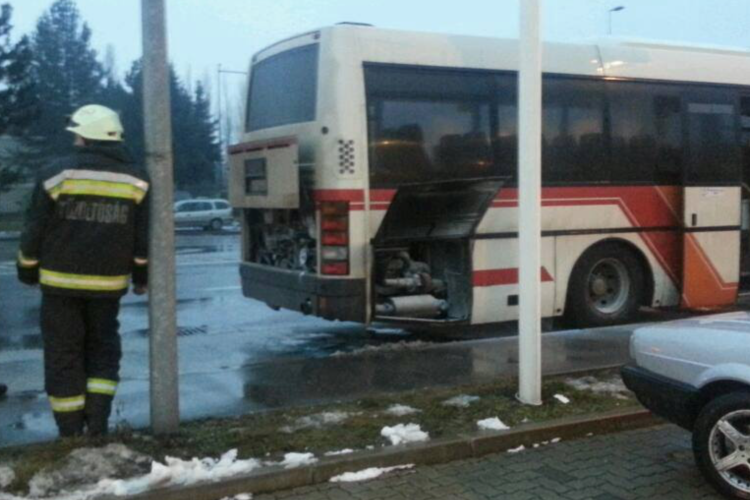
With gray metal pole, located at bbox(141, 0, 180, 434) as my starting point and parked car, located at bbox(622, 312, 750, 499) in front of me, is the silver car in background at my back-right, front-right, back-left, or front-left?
back-left

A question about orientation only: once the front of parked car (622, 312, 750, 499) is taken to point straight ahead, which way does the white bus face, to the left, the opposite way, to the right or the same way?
to the right

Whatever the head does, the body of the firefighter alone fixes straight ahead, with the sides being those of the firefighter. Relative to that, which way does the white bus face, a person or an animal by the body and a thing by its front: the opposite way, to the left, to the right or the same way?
to the right

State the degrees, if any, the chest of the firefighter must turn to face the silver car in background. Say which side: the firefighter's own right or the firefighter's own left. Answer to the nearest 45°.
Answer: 0° — they already face it

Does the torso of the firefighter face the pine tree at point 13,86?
yes

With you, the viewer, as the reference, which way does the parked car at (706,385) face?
facing away from the viewer and to the left of the viewer

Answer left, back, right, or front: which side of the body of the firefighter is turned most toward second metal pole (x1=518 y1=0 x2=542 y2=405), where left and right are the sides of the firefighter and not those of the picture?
right

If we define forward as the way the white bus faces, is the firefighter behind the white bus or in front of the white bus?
behind

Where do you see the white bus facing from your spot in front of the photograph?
facing away from the viewer and to the right of the viewer

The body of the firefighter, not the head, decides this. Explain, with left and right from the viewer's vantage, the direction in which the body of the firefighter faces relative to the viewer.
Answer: facing away from the viewer
